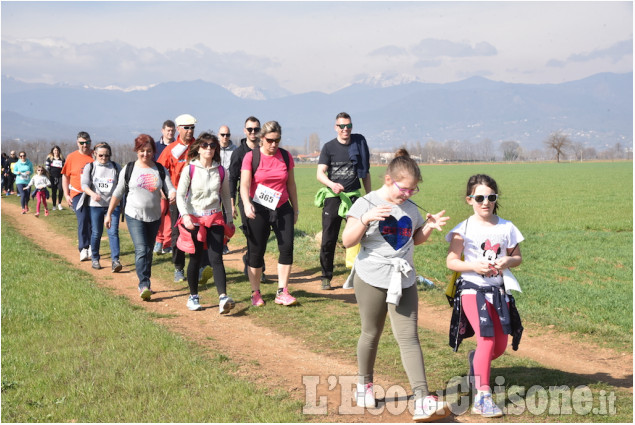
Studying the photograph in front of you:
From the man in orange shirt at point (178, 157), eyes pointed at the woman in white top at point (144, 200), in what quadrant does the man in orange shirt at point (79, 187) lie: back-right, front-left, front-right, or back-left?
back-right

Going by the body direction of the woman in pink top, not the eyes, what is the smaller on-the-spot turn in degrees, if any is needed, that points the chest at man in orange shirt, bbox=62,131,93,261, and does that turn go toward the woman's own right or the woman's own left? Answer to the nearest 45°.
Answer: approximately 135° to the woman's own right

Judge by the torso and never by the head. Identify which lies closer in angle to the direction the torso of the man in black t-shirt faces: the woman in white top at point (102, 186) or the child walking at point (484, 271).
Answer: the child walking

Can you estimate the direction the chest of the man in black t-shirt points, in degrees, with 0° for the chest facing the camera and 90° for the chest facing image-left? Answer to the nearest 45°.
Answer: approximately 0°
